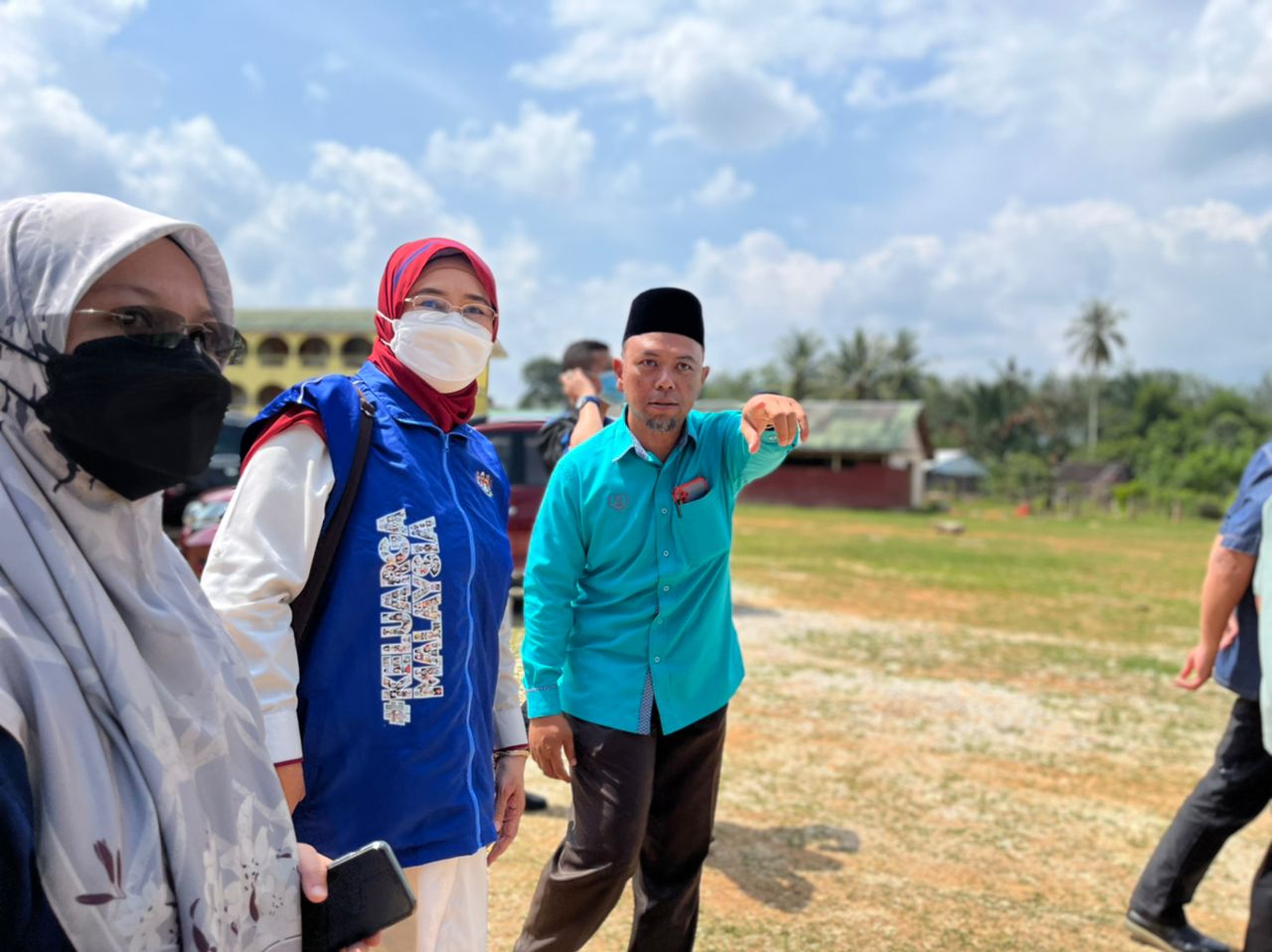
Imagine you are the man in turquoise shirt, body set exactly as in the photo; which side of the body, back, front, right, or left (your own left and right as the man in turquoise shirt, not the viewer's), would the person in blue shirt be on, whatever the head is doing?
left

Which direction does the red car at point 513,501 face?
to the viewer's left

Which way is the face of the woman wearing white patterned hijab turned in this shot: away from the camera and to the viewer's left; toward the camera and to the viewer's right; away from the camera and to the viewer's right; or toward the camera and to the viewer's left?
toward the camera and to the viewer's right

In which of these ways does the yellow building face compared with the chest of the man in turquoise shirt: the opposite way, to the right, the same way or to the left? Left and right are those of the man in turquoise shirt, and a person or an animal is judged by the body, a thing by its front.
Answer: the same way

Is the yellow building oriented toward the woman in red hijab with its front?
yes

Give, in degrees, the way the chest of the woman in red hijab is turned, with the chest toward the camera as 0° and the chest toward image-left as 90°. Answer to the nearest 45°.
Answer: approximately 315°

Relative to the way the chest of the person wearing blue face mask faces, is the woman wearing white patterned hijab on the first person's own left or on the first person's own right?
on the first person's own right

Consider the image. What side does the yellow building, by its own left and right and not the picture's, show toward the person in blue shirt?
front

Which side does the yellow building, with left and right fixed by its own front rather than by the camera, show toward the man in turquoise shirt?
front

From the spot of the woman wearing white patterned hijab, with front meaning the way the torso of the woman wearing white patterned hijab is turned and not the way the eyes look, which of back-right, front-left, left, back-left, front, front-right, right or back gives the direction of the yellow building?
back-left

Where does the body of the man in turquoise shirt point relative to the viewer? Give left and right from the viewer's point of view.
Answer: facing the viewer

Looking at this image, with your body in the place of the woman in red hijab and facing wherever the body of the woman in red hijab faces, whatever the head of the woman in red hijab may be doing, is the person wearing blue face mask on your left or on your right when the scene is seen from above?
on your left

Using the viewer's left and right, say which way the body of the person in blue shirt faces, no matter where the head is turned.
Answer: facing to the right of the viewer

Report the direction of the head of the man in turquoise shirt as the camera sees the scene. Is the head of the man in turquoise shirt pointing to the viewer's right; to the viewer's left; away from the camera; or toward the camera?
toward the camera

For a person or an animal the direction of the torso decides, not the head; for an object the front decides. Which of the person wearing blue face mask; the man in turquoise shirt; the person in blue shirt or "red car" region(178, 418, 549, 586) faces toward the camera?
the man in turquoise shirt
